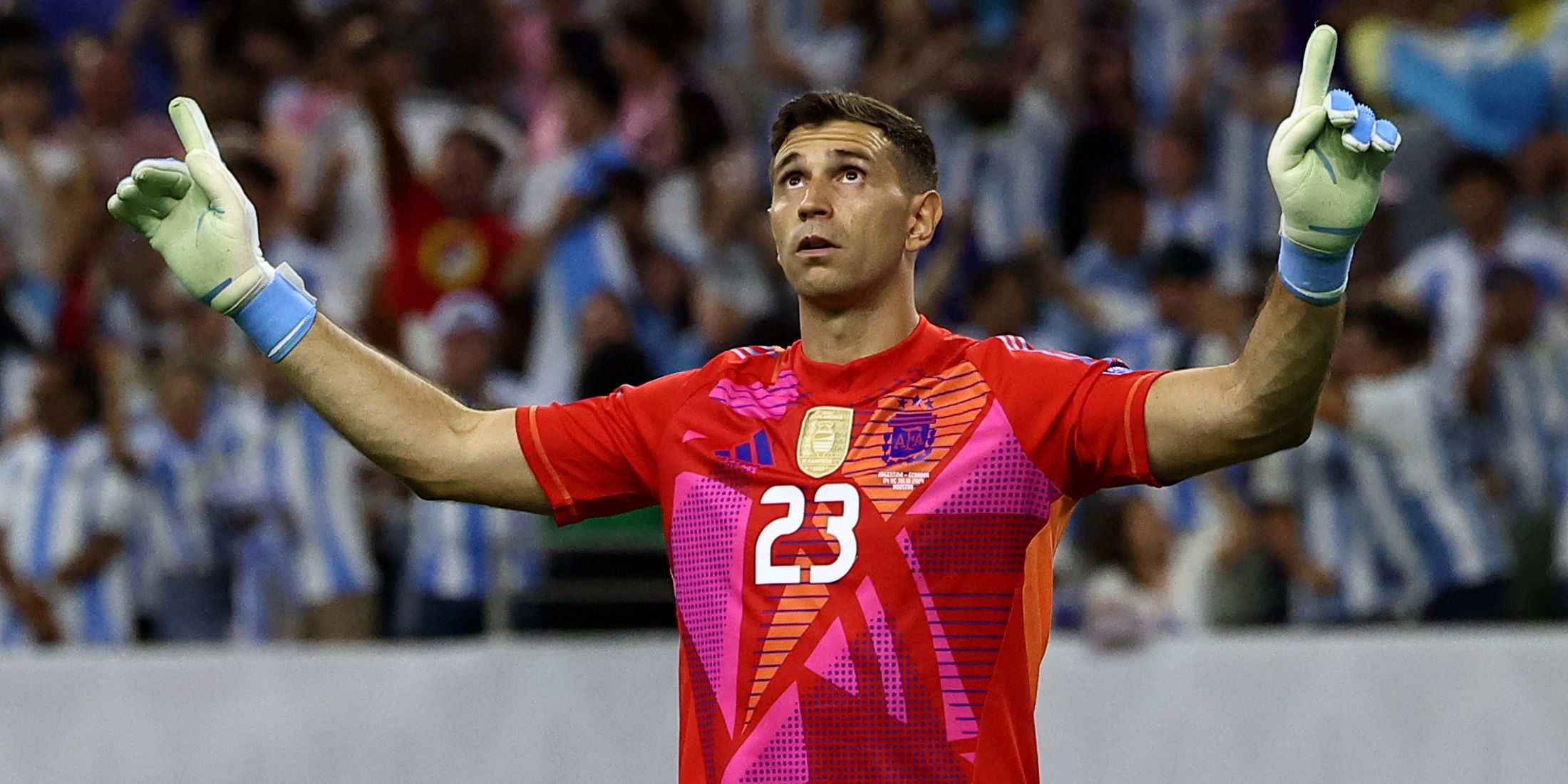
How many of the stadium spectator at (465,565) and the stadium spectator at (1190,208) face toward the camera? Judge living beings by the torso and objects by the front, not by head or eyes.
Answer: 2

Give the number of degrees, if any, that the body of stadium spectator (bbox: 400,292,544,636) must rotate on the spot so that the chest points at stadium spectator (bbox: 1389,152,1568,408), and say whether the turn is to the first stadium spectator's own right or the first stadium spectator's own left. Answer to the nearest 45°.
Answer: approximately 90° to the first stadium spectator's own left

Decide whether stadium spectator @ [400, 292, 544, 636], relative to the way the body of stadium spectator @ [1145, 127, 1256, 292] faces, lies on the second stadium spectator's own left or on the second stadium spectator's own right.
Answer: on the second stadium spectator's own right

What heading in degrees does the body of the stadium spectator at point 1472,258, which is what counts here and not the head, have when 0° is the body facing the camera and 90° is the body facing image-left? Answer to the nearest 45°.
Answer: approximately 0°
